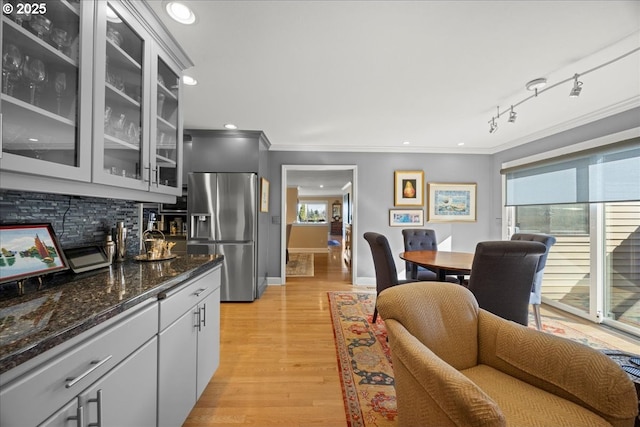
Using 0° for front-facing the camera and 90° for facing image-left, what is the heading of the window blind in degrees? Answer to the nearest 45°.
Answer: approximately 45°

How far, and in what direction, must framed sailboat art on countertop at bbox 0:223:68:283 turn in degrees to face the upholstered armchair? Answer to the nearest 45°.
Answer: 0° — it already faces it

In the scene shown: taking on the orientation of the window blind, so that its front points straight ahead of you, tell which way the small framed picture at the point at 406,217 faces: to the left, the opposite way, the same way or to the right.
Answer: to the left

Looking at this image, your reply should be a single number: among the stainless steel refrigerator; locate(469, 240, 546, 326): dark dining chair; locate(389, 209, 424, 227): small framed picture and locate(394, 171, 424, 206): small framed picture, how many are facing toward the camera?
3

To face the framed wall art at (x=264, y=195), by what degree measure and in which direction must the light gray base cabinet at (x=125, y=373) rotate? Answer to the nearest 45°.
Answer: approximately 90° to its left

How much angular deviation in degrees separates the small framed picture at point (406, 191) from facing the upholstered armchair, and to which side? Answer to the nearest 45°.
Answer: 0° — it already faces it

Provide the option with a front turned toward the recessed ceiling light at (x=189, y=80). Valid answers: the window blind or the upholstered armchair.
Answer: the window blind

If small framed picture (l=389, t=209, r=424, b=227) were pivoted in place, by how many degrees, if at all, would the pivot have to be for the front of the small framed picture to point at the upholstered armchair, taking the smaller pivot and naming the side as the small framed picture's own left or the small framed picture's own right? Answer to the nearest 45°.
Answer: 0° — it already faces it

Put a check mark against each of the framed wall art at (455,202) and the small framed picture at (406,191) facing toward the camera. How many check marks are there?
2

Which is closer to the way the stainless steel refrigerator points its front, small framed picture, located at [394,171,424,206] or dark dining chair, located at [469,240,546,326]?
the dark dining chair

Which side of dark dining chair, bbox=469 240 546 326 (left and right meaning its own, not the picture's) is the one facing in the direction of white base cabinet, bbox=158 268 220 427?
left

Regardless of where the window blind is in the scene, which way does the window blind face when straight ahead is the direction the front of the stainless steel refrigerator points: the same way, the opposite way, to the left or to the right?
to the right
